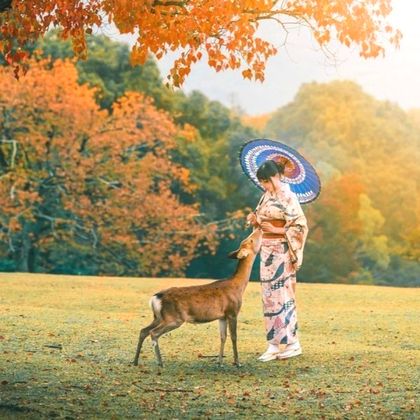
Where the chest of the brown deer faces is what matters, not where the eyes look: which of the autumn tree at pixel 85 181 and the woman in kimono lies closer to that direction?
the woman in kimono

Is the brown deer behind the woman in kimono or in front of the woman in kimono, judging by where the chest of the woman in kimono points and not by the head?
in front

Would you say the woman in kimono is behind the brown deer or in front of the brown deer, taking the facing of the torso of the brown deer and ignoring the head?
in front

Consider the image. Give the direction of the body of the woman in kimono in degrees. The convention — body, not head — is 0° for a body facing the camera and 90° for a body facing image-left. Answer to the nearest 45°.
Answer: approximately 45°

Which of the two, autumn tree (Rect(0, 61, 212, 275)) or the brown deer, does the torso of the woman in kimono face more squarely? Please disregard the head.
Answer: the brown deer

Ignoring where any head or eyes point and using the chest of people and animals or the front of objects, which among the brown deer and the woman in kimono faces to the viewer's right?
the brown deer

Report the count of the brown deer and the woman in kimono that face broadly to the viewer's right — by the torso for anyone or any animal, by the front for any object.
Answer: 1

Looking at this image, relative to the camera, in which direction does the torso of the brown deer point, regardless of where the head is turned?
to the viewer's right

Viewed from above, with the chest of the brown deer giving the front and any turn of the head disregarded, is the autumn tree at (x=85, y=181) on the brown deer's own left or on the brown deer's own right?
on the brown deer's own left

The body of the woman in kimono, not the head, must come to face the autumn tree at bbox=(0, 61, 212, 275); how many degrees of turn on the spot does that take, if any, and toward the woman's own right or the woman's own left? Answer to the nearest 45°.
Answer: approximately 135° to the woman's own right
